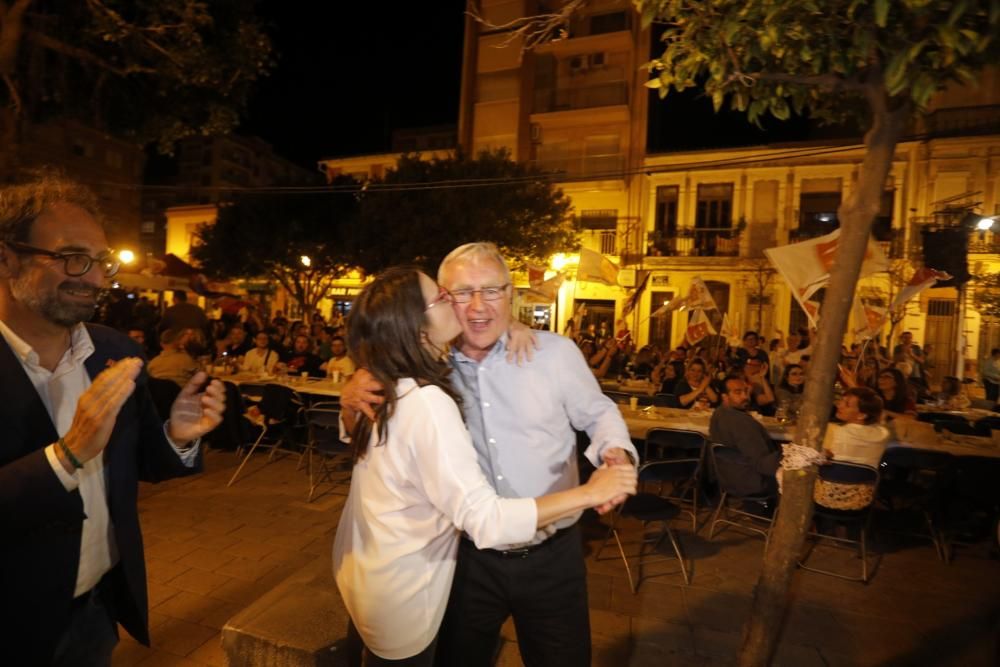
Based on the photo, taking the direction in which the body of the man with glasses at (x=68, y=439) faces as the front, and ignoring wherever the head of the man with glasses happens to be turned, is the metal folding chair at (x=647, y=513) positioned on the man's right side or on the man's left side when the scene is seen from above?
on the man's left side

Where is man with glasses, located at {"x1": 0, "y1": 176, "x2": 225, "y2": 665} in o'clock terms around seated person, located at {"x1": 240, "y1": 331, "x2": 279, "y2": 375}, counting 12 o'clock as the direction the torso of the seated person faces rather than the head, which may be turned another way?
The man with glasses is roughly at 12 o'clock from the seated person.

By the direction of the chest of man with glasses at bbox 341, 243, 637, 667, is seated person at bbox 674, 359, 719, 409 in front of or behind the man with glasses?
behind

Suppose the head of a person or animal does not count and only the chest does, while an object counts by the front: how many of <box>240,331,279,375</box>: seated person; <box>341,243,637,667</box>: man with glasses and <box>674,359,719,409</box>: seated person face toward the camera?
3

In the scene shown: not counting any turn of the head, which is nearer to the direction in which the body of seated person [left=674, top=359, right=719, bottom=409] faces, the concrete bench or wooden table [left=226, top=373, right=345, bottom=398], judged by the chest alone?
the concrete bench

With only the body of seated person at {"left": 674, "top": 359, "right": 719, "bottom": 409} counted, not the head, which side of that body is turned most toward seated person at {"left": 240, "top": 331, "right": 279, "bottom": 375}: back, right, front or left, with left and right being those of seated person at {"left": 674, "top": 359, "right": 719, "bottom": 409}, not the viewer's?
right

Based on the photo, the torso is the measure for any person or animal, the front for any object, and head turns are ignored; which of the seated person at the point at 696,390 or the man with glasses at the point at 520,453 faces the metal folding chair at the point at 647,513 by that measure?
the seated person

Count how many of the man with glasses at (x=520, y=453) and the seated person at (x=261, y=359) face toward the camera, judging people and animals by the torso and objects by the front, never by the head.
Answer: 2

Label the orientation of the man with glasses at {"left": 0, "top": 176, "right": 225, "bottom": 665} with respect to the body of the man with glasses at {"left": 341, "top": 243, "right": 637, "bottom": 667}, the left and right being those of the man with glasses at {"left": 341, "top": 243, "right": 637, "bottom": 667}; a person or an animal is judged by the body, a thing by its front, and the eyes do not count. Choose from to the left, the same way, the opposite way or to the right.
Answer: to the left
